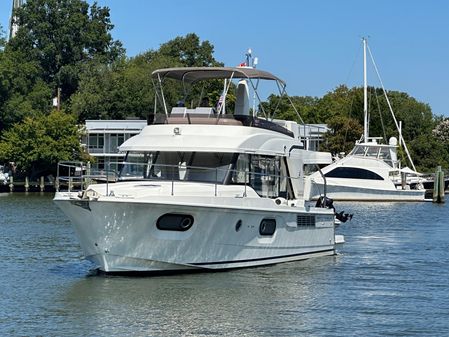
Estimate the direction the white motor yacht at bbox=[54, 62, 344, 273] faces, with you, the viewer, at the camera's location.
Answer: facing the viewer and to the left of the viewer
